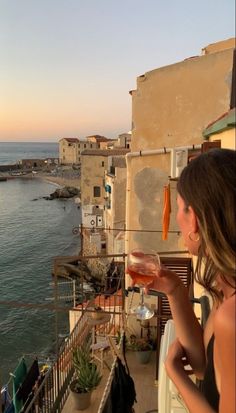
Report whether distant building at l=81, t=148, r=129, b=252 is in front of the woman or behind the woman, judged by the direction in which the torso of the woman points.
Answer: in front

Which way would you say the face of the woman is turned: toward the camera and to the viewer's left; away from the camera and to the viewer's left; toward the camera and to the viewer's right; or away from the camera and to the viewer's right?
away from the camera and to the viewer's left

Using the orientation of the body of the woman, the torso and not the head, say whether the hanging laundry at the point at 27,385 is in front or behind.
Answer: in front

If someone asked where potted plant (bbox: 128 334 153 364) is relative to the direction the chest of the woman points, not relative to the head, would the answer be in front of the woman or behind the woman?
in front

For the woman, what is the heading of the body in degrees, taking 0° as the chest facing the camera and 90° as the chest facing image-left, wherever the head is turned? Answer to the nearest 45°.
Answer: approximately 135°
